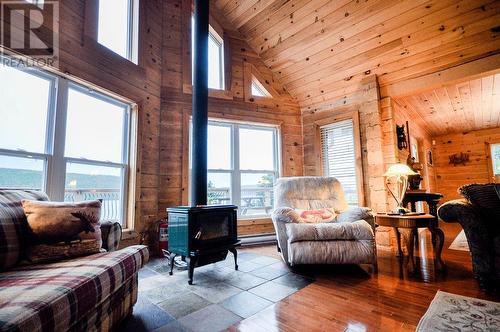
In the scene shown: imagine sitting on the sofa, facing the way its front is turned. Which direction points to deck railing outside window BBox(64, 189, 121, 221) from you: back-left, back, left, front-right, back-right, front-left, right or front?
back-left

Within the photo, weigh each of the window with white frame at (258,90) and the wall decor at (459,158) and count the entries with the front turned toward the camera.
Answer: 2

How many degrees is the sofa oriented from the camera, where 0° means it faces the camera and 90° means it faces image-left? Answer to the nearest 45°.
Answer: approximately 315°

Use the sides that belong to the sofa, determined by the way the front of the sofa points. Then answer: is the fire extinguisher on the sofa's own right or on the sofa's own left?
on the sofa's own left

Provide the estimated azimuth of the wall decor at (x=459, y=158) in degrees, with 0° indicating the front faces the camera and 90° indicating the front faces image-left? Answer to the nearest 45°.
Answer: approximately 0°

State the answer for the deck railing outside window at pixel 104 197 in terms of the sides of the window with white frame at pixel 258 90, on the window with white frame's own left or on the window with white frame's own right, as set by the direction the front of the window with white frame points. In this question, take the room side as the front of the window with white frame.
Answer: on the window with white frame's own right

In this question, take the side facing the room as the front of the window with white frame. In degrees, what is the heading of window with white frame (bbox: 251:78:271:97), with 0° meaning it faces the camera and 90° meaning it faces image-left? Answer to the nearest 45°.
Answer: approximately 0°

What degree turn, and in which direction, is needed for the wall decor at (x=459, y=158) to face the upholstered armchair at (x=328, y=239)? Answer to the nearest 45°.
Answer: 0° — it already faces it

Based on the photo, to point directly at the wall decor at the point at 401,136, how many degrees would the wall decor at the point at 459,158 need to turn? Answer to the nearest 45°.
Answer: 0° — it already faces it
